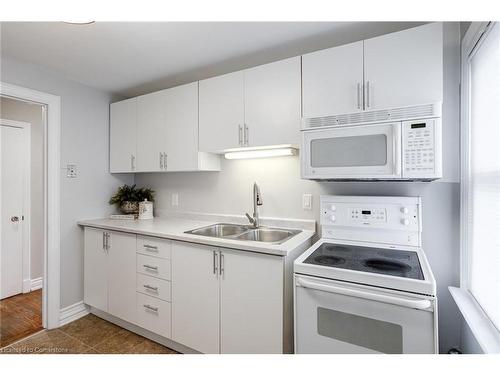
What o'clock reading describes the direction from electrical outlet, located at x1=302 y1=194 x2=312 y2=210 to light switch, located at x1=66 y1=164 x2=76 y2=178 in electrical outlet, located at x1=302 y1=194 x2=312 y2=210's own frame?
light switch, located at x1=66 y1=164 x2=76 y2=178 is roughly at 3 o'clock from electrical outlet, located at x1=302 y1=194 x2=312 y2=210.

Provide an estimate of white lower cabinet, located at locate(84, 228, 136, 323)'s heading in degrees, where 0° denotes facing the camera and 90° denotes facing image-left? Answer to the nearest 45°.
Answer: approximately 45°

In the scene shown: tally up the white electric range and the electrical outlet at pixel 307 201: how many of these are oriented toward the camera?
2

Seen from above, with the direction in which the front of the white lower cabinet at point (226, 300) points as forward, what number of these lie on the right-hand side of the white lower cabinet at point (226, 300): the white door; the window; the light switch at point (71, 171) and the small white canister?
3

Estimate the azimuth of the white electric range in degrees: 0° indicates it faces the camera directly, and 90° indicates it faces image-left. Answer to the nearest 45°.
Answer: approximately 0°

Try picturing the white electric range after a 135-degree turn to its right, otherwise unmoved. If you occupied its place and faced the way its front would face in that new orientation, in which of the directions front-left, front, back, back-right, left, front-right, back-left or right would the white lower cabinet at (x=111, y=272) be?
front-left

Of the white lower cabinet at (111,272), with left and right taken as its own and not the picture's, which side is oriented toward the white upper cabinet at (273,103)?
left

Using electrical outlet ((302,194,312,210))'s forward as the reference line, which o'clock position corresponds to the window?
The window is roughly at 10 o'clock from the electrical outlet.
